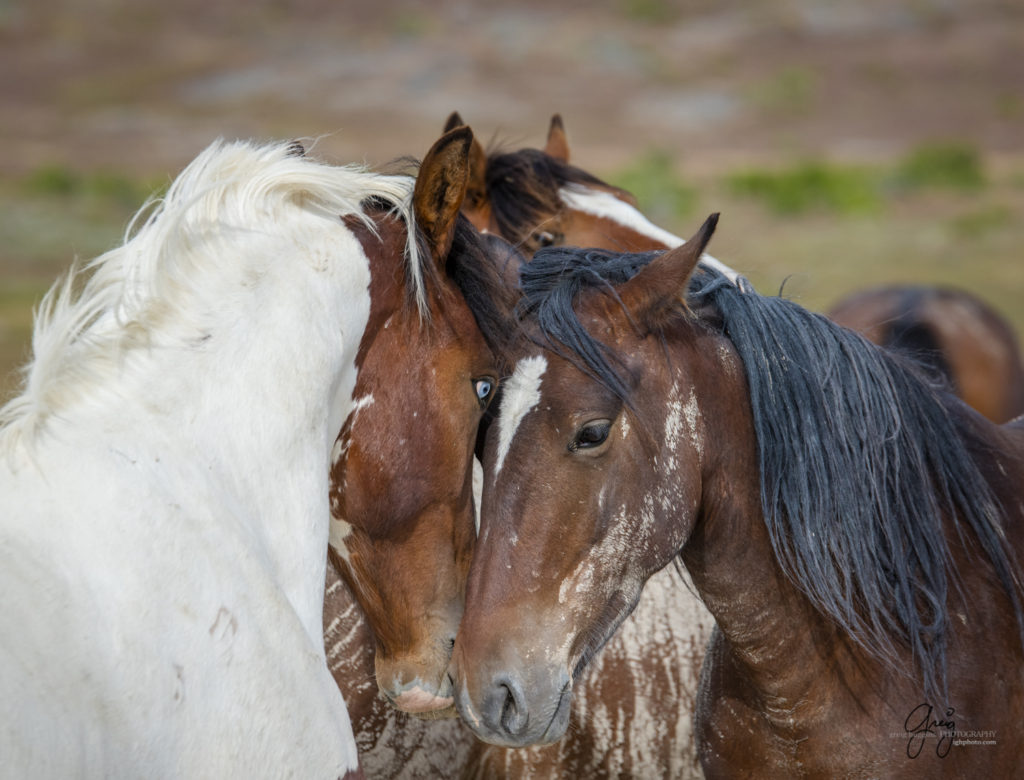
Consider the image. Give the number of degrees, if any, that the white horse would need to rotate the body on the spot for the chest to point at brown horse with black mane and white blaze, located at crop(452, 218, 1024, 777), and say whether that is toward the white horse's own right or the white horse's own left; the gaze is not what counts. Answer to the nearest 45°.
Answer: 0° — it already faces it

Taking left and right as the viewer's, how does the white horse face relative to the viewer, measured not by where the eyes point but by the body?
facing to the right of the viewer
